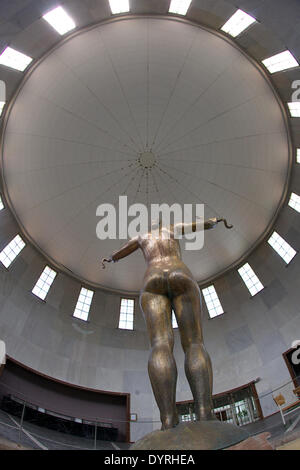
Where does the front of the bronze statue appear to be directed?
away from the camera

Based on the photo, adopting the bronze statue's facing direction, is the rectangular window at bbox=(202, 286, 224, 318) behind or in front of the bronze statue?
in front

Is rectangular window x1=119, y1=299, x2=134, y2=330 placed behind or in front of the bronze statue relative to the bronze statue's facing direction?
in front

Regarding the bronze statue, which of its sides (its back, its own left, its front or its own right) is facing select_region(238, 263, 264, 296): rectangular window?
front
